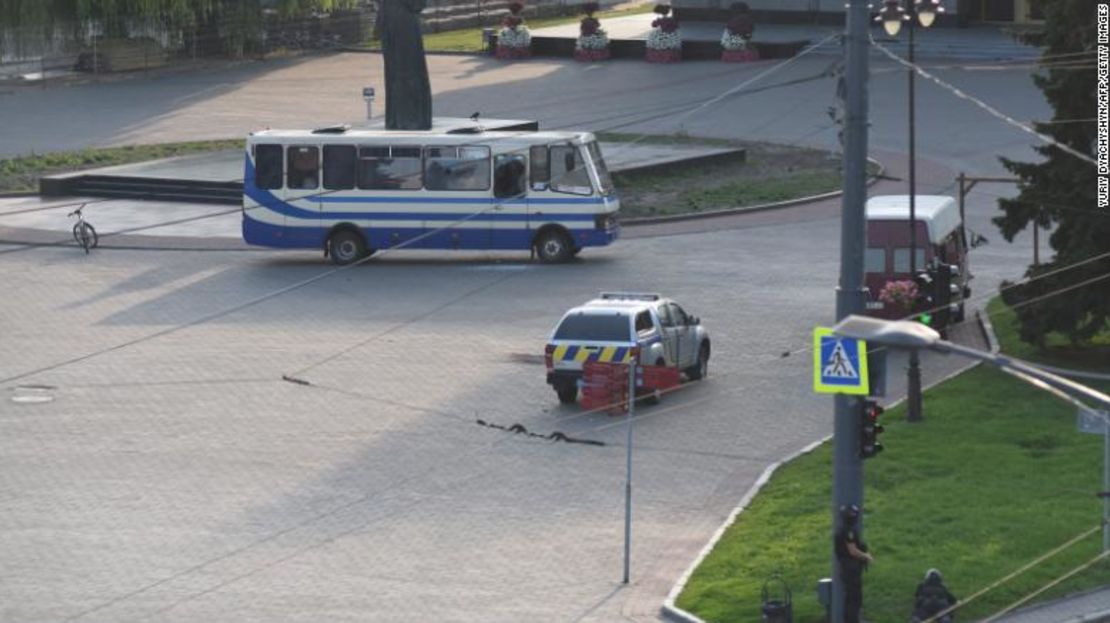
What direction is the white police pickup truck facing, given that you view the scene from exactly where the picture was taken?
facing away from the viewer and to the right of the viewer

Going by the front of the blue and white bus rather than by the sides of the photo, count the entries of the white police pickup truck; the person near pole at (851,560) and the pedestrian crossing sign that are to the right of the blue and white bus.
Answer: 3

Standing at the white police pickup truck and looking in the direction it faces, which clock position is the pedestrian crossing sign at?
The pedestrian crossing sign is roughly at 4 o'clock from the white police pickup truck.

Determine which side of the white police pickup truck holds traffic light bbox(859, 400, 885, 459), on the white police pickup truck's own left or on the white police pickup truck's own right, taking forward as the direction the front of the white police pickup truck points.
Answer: on the white police pickup truck's own right

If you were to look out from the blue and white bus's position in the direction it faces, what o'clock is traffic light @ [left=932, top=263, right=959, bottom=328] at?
The traffic light is roughly at 2 o'clock from the blue and white bus.

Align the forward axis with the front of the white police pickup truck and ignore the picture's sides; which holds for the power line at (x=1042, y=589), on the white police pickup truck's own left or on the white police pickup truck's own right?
on the white police pickup truck's own right

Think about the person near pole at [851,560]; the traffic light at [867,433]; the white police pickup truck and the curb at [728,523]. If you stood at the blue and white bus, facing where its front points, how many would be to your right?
4

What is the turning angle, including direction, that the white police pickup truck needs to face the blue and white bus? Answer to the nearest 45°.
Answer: approximately 45° to its left

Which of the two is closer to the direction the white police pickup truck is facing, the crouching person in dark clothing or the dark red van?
the dark red van

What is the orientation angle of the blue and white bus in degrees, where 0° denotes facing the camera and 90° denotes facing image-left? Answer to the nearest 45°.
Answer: approximately 270°

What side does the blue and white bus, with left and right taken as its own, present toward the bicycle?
back

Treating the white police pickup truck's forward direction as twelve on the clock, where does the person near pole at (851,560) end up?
The person near pole is roughly at 4 o'clock from the white police pickup truck.

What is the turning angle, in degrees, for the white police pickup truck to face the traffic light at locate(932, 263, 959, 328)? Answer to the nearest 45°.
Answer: approximately 45° to its right
